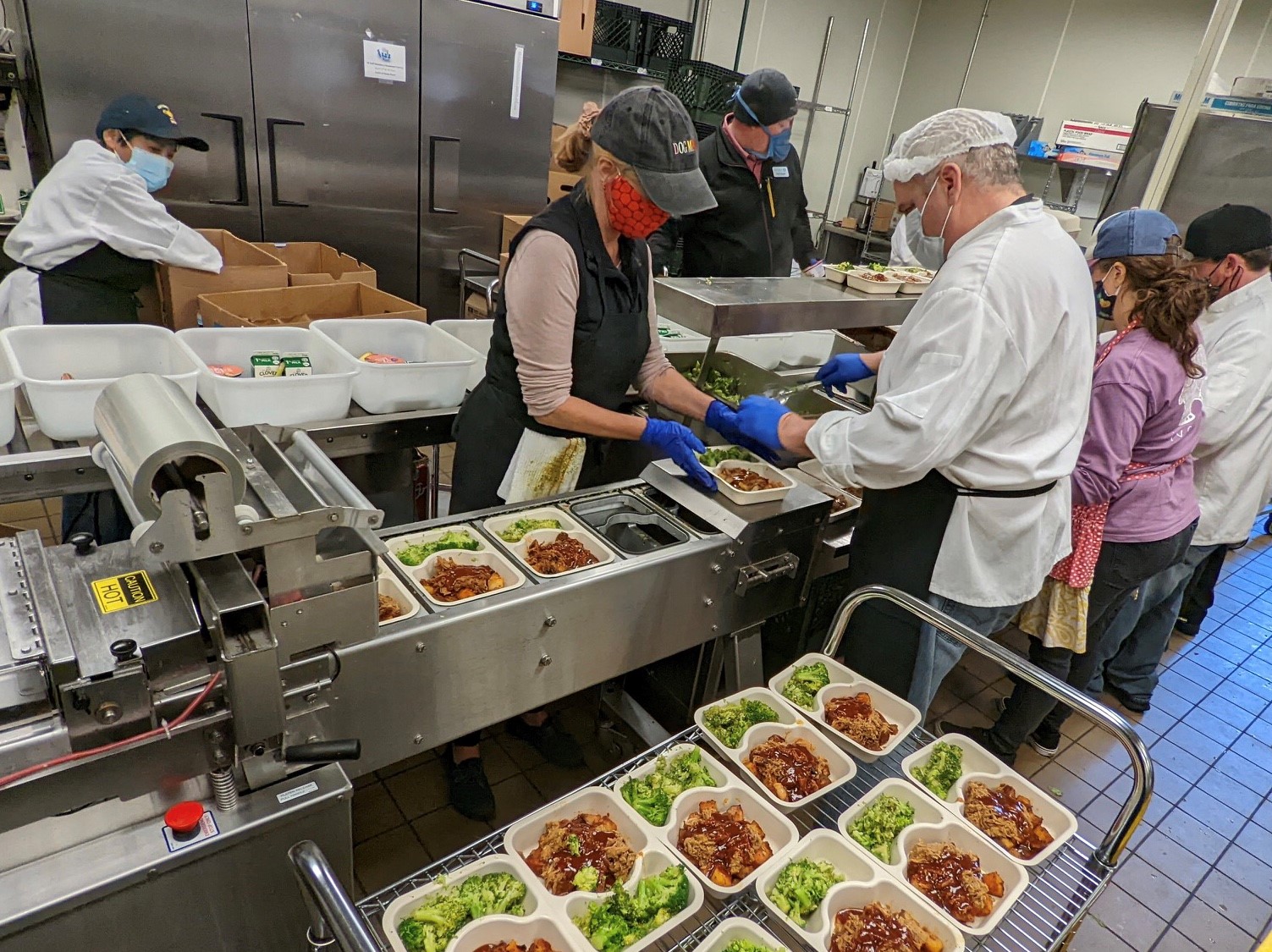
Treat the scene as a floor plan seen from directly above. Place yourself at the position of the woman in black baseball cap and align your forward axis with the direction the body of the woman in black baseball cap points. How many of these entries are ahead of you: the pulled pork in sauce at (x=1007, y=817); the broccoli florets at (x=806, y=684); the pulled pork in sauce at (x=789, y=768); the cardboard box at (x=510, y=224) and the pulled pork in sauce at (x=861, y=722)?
4

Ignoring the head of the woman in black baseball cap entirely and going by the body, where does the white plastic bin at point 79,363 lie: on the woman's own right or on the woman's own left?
on the woman's own right

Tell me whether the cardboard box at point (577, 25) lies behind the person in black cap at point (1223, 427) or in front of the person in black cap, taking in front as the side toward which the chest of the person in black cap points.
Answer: in front

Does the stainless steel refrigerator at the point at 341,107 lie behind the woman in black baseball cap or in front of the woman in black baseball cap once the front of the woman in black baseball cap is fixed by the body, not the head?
behind

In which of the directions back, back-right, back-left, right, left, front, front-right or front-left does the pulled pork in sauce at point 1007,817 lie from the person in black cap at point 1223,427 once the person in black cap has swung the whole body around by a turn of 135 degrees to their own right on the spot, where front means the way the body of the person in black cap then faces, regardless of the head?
back-right

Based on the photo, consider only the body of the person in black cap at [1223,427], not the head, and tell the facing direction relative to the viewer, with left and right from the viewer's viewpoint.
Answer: facing to the left of the viewer

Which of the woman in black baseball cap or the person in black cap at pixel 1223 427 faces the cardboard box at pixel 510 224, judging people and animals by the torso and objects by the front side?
the person in black cap

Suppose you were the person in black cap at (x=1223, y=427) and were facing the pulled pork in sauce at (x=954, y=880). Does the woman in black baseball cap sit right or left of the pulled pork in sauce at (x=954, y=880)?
right

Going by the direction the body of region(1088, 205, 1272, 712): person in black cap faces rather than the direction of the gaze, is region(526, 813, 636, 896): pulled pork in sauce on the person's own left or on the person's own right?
on the person's own left

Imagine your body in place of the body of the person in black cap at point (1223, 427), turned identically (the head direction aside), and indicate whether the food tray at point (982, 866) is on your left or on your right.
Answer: on your left

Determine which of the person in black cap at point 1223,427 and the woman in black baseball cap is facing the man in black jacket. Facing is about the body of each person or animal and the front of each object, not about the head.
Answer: the person in black cap

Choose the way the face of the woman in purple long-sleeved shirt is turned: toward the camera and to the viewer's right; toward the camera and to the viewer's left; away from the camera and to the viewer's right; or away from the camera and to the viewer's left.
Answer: away from the camera and to the viewer's left

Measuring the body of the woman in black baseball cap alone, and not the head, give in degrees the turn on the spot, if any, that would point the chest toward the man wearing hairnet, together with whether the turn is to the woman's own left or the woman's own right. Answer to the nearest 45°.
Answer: approximately 45° to the woman's own left

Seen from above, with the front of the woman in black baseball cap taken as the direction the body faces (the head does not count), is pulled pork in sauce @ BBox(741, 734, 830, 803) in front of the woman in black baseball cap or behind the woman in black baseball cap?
in front

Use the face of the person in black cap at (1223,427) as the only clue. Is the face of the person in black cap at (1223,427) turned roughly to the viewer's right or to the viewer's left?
to the viewer's left

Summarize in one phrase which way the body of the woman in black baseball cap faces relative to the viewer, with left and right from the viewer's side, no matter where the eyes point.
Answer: facing the viewer and to the right of the viewer

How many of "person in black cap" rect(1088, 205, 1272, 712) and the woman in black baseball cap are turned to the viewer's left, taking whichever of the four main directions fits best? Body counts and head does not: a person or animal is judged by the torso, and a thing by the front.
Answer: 1

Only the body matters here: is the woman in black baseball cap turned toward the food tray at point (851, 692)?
yes

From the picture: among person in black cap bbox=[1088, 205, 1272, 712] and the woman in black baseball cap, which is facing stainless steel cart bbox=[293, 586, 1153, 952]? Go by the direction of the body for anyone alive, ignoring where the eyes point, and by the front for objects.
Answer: the woman in black baseball cap
